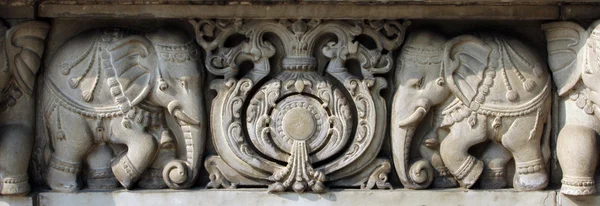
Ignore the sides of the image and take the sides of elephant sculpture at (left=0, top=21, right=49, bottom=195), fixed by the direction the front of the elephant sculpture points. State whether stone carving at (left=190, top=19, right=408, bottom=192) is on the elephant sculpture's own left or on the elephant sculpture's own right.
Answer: on the elephant sculpture's own left

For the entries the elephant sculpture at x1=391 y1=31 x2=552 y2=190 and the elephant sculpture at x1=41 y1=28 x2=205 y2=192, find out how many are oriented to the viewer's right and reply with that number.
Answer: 1

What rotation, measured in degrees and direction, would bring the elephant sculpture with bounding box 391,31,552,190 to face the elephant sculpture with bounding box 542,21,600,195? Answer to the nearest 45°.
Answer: approximately 180°

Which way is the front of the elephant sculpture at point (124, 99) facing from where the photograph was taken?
facing to the right of the viewer

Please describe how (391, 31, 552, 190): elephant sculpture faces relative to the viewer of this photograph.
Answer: facing to the left of the viewer
